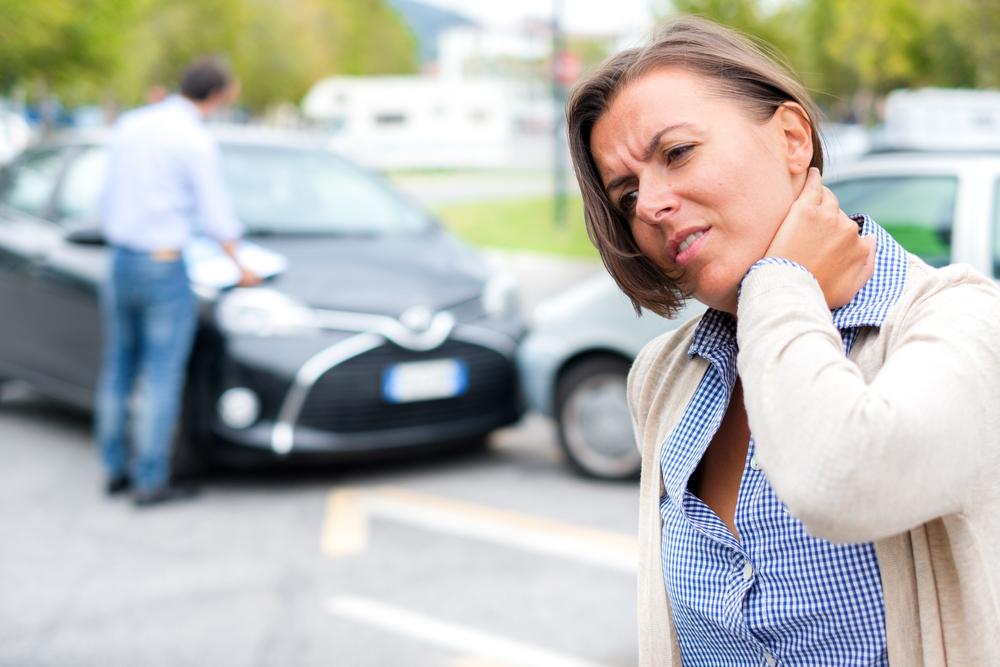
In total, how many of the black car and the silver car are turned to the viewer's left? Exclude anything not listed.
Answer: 1

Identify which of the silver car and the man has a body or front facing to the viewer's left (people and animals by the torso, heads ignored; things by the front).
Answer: the silver car

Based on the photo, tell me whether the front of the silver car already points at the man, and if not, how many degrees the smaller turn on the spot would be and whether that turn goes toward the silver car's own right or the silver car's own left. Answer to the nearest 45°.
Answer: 0° — it already faces them

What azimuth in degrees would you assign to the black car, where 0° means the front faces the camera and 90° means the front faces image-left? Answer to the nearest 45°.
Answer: approximately 315°

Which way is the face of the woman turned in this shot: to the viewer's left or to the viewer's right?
to the viewer's left

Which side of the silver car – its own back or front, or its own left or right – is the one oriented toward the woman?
left

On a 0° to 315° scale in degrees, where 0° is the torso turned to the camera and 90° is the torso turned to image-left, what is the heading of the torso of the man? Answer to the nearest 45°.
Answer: approximately 225°

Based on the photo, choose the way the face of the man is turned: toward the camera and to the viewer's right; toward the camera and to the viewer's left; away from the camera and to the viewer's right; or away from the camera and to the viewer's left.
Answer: away from the camera and to the viewer's right

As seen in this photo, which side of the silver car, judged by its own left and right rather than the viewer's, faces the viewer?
left

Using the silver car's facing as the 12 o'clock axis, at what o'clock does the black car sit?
The black car is roughly at 12 o'clock from the silver car.

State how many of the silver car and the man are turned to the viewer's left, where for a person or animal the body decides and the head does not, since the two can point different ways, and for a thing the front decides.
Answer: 1

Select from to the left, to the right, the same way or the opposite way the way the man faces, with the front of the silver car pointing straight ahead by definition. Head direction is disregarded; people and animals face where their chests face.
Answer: to the right

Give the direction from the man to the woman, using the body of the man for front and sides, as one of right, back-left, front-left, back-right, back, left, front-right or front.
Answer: back-right

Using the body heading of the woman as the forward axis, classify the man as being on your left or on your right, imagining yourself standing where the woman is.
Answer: on your right
